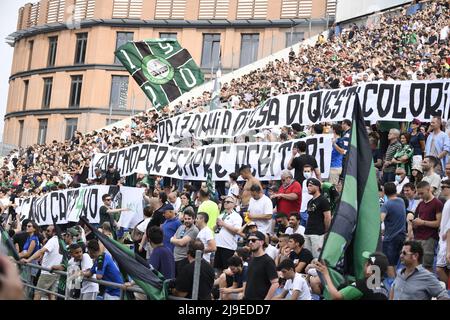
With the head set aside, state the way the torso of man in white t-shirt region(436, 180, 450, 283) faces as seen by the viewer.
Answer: to the viewer's left

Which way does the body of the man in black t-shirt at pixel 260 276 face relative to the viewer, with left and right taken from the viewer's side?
facing the viewer and to the left of the viewer

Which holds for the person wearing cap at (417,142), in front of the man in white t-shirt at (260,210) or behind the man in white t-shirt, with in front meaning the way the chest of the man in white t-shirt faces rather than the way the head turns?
behind

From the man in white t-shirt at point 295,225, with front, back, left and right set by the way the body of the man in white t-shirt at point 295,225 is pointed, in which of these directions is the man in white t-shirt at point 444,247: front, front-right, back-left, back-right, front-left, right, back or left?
left

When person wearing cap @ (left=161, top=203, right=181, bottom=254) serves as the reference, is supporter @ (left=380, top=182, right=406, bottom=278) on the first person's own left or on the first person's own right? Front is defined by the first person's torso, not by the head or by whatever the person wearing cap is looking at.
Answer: on the first person's own left

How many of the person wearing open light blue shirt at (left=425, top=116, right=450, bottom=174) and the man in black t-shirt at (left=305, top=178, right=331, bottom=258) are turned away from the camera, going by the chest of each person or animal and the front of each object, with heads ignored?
0

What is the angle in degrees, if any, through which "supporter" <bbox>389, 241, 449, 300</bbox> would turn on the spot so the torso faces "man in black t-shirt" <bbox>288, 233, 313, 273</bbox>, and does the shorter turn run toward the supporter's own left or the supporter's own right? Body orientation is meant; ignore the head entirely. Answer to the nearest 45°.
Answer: approximately 90° to the supporter's own right

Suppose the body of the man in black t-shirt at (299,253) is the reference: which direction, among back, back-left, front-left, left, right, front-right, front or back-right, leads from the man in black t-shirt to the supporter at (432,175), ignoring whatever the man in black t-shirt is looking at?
back

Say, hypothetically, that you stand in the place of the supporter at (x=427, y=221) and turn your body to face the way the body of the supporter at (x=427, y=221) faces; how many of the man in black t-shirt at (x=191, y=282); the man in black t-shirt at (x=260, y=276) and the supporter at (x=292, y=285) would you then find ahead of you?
3

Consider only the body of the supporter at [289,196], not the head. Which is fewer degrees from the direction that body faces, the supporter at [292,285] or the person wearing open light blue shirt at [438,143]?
the supporter

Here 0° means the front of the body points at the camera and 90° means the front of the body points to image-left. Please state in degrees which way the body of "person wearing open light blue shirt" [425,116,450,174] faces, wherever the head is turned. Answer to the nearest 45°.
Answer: approximately 45°

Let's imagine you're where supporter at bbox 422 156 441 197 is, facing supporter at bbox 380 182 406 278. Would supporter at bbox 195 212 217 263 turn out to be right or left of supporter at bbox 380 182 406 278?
right

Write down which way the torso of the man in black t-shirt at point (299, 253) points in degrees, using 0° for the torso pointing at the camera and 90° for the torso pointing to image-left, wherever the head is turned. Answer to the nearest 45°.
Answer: approximately 45°

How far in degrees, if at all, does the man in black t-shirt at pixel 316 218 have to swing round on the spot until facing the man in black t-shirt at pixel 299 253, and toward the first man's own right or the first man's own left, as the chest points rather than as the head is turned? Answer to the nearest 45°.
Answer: approximately 45° to the first man's own left
